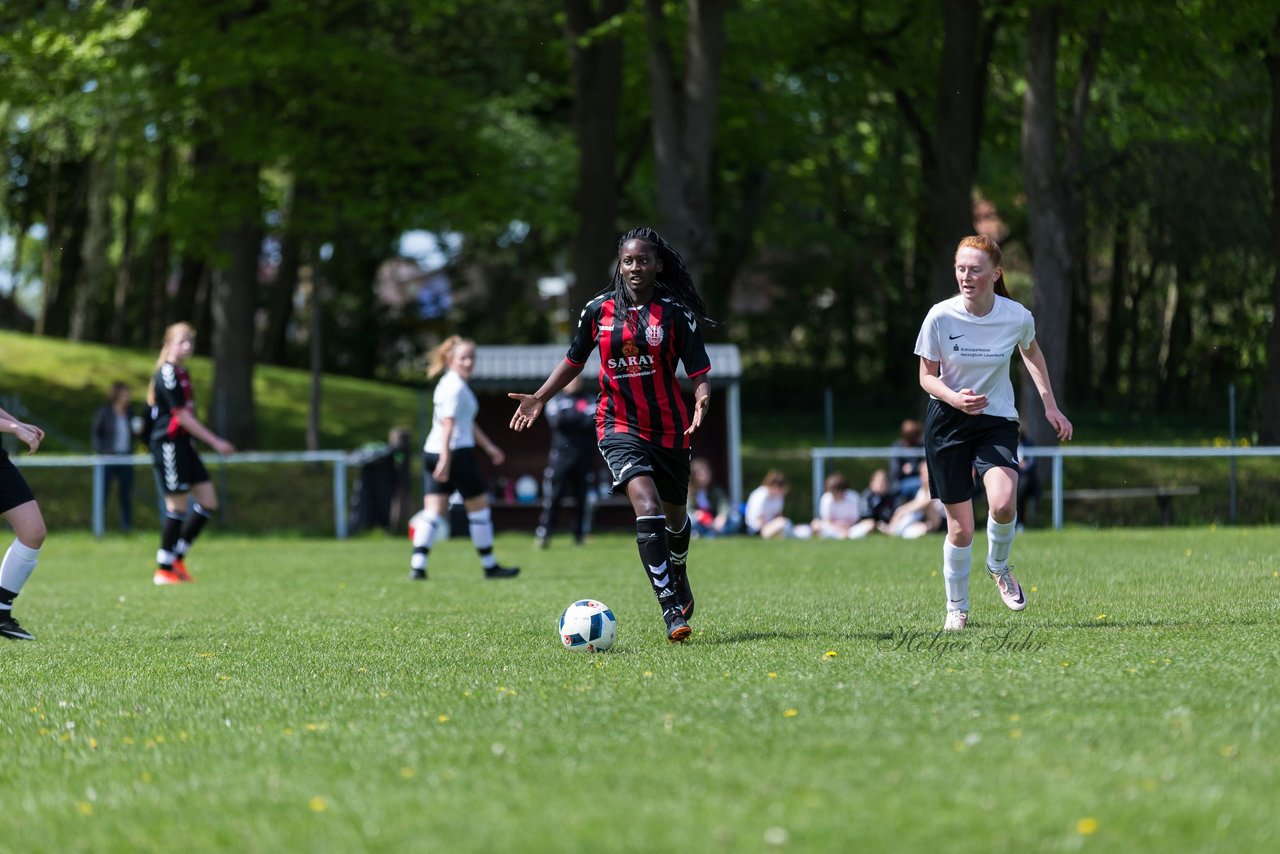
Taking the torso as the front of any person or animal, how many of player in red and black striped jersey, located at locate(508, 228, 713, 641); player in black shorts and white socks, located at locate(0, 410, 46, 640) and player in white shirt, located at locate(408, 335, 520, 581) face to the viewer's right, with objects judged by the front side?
2

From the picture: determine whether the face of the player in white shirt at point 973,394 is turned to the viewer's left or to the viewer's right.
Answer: to the viewer's left

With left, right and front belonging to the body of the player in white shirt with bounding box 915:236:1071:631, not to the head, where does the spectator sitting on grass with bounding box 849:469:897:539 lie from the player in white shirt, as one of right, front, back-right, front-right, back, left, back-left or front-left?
back

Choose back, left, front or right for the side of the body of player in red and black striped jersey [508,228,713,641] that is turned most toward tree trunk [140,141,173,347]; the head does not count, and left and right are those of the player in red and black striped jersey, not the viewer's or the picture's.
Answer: back

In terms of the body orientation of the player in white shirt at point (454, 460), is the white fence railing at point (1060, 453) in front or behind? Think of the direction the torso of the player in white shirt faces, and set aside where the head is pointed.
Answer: in front

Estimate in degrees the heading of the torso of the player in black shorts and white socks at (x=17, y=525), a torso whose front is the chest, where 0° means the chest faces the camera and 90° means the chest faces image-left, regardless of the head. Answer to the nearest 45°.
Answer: approximately 270°

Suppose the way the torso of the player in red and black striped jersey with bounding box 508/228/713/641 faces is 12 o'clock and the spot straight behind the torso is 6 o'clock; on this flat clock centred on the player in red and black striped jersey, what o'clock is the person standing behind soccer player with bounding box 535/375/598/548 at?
The person standing behind soccer player is roughly at 6 o'clock from the player in red and black striped jersey.

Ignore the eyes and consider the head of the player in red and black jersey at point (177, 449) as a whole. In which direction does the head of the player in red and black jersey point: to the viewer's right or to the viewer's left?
to the viewer's right

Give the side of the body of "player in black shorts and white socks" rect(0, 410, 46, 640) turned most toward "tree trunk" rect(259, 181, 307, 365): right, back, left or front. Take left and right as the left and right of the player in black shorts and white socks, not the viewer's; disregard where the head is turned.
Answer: left

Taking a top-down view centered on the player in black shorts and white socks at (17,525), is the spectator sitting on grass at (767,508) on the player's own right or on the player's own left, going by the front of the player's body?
on the player's own left

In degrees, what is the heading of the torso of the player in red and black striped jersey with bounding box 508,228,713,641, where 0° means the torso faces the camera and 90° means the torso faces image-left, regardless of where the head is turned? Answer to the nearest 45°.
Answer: approximately 0°

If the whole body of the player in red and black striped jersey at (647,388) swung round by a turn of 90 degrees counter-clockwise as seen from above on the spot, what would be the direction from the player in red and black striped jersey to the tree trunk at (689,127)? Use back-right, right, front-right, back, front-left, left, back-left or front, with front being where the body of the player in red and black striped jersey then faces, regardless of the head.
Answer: left

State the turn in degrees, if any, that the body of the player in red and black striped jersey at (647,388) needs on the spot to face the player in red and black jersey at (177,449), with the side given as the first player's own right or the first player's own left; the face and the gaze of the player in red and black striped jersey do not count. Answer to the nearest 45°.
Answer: approximately 135° to the first player's own right
